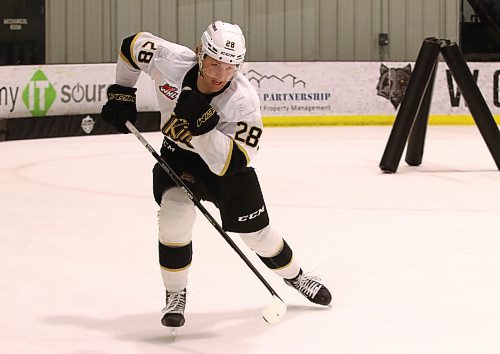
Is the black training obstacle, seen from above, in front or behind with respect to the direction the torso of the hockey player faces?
behind

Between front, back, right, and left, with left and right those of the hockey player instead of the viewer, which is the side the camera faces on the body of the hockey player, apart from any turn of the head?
front
